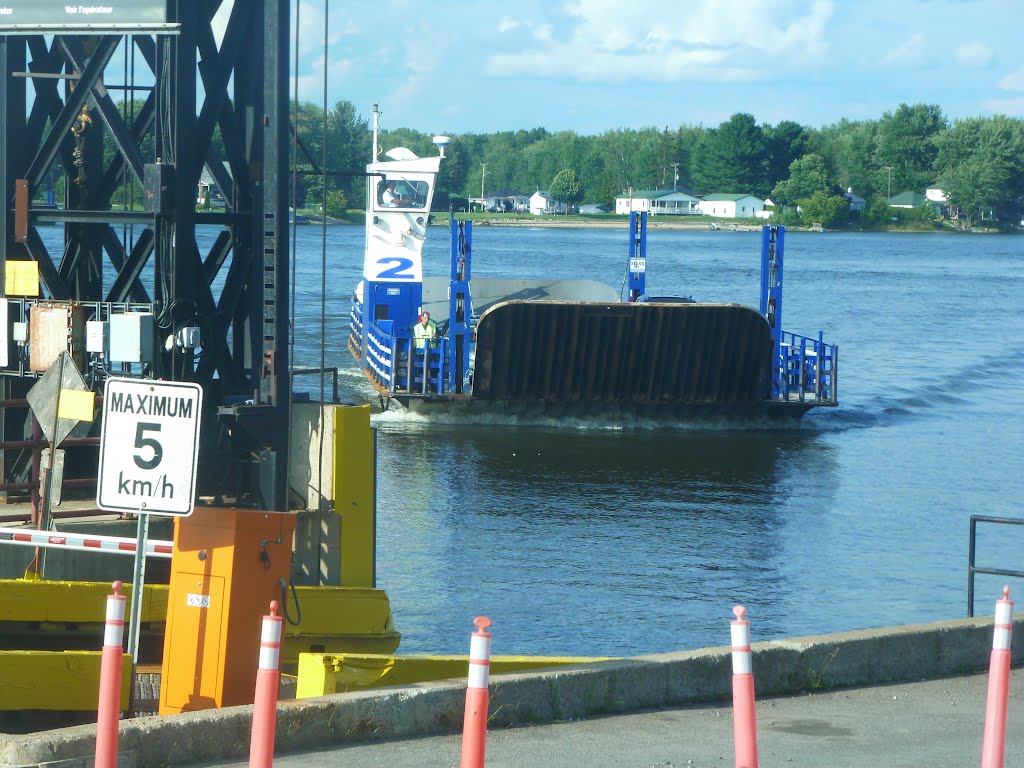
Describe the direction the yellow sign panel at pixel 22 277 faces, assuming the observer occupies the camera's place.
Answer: facing the viewer

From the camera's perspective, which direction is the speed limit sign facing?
toward the camera

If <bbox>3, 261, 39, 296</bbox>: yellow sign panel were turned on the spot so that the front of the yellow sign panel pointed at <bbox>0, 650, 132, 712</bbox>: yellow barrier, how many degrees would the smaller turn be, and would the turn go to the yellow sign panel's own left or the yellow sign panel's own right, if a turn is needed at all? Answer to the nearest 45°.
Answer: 0° — it already faces it

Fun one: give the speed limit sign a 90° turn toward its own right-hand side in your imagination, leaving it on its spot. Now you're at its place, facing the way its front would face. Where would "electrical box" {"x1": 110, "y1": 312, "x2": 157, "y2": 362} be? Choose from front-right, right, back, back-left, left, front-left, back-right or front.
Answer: right

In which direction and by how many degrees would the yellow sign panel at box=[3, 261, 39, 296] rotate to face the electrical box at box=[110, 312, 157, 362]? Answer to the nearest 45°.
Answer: approximately 45° to its left

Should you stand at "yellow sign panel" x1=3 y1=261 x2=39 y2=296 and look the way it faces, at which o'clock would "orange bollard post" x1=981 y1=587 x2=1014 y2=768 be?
The orange bollard post is roughly at 11 o'clock from the yellow sign panel.

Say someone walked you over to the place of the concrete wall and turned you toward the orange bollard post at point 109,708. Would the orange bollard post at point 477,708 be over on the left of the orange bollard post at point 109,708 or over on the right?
left

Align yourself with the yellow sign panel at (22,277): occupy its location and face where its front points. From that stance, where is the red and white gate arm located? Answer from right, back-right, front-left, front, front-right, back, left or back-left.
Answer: front

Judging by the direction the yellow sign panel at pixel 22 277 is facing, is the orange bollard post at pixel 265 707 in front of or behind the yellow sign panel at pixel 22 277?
in front

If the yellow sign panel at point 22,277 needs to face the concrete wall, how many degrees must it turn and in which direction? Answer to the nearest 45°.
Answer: approximately 45° to its left

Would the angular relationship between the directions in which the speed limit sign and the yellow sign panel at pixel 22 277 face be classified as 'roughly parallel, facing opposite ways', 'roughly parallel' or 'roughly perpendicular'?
roughly parallel

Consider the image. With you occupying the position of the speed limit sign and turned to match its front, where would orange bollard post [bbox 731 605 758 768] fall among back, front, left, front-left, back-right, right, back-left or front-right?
front-left

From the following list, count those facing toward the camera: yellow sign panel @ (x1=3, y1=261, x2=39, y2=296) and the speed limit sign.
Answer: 2

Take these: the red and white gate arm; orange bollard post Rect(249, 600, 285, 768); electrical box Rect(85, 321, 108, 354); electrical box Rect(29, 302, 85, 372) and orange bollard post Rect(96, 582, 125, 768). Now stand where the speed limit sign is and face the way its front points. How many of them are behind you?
3

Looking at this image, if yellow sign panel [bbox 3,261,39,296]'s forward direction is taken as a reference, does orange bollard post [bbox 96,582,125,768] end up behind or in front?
in front

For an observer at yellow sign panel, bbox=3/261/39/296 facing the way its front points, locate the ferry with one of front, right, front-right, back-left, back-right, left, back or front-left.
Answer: back-left

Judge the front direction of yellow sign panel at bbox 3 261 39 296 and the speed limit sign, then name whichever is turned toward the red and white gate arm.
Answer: the yellow sign panel

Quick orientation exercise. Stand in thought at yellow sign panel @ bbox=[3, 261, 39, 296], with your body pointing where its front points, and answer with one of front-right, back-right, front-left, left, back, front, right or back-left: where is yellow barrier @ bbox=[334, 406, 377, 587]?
front-left
